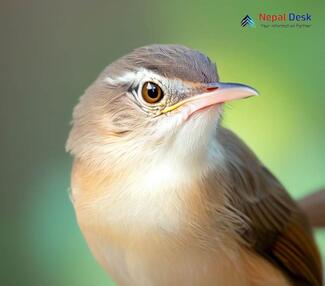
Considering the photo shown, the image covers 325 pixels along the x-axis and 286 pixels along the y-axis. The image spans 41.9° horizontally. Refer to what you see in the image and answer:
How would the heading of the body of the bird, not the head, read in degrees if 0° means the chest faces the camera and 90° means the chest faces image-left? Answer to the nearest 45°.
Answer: approximately 45°
